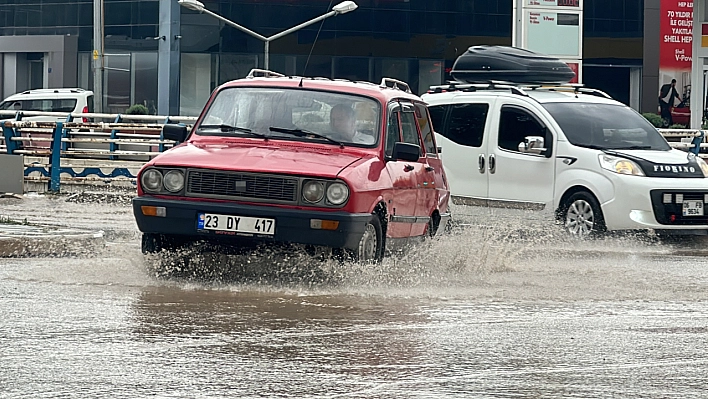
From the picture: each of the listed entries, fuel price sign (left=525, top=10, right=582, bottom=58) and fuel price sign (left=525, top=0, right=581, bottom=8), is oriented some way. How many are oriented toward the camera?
2

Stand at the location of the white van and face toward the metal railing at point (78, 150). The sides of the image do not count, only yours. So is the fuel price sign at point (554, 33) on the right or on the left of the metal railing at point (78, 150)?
right

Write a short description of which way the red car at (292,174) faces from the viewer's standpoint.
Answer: facing the viewer and to the left of the viewer

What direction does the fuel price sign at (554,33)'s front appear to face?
toward the camera

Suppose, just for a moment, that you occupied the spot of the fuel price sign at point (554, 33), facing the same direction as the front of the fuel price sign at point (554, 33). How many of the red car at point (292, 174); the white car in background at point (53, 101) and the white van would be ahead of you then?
2

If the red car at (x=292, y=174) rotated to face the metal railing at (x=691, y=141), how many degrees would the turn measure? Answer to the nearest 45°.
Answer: approximately 180°

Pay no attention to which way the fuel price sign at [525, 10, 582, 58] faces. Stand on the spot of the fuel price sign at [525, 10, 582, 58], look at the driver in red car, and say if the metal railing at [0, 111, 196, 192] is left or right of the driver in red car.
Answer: right

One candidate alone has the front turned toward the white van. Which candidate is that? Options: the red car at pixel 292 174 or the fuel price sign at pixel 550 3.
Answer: the fuel price sign

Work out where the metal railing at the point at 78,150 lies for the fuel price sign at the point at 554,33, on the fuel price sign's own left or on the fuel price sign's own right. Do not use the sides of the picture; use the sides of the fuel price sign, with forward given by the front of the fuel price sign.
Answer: on the fuel price sign's own right

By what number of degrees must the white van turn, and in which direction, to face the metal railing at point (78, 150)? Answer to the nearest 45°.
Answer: approximately 180°

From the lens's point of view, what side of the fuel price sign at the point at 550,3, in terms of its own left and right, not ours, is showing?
front

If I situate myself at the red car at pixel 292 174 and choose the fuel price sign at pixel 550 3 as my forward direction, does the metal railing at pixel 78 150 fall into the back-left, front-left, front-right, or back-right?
front-left

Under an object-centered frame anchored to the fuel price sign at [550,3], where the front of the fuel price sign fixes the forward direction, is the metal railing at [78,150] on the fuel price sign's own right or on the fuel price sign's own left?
on the fuel price sign's own right

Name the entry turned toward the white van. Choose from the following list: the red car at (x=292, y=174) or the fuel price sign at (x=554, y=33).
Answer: the fuel price sign
